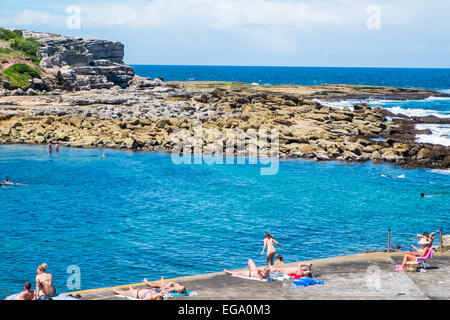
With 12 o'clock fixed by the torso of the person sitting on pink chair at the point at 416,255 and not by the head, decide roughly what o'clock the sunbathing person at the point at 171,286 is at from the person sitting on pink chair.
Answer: The sunbathing person is roughly at 11 o'clock from the person sitting on pink chair.

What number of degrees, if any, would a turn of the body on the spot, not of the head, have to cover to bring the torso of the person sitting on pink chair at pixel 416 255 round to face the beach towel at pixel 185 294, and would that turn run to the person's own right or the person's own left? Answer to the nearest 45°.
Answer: approximately 45° to the person's own left

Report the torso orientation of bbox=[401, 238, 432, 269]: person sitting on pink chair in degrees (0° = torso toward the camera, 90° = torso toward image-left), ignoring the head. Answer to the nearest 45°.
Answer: approximately 90°

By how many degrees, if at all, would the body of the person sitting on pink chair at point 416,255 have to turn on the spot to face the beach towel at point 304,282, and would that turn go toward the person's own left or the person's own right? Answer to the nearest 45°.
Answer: approximately 45° to the person's own left

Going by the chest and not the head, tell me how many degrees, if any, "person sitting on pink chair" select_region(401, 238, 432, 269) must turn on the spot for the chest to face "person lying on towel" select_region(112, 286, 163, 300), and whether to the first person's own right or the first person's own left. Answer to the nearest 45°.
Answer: approximately 45° to the first person's own left

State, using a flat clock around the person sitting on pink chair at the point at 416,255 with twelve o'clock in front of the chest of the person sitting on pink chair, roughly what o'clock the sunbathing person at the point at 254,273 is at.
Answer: The sunbathing person is roughly at 11 o'clock from the person sitting on pink chair.

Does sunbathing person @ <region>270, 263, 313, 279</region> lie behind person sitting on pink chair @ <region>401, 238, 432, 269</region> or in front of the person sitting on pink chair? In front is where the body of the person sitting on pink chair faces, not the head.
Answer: in front
